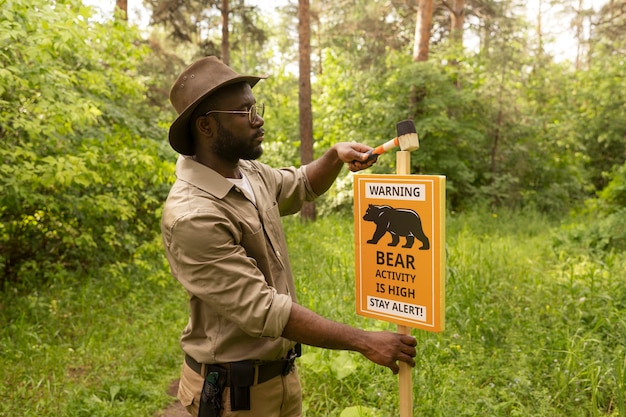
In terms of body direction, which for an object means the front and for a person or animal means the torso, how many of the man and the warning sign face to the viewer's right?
1

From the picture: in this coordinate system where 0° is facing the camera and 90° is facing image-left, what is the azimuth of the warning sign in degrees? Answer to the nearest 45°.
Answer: approximately 45°

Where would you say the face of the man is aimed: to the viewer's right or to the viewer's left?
to the viewer's right

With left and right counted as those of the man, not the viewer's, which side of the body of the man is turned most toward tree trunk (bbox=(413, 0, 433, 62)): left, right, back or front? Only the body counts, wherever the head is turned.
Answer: left

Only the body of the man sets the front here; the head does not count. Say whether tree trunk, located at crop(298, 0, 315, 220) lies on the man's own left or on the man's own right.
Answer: on the man's own left

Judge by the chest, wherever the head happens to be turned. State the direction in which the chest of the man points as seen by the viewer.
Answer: to the viewer's right

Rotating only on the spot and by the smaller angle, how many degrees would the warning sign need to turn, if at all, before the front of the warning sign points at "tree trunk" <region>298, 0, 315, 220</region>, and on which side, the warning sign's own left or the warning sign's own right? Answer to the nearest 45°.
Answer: approximately 135° to the warning sign's own right
